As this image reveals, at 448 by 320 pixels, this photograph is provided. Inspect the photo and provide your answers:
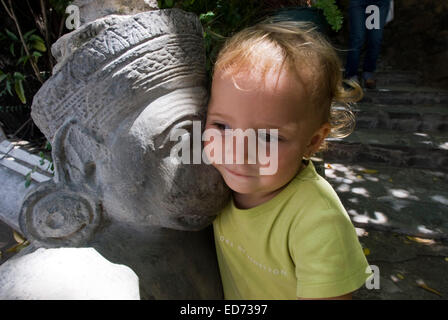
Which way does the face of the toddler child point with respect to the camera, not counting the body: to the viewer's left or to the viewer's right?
to the viewer's left

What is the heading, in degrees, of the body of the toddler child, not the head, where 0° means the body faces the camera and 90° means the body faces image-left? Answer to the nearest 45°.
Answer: approximately 45°
